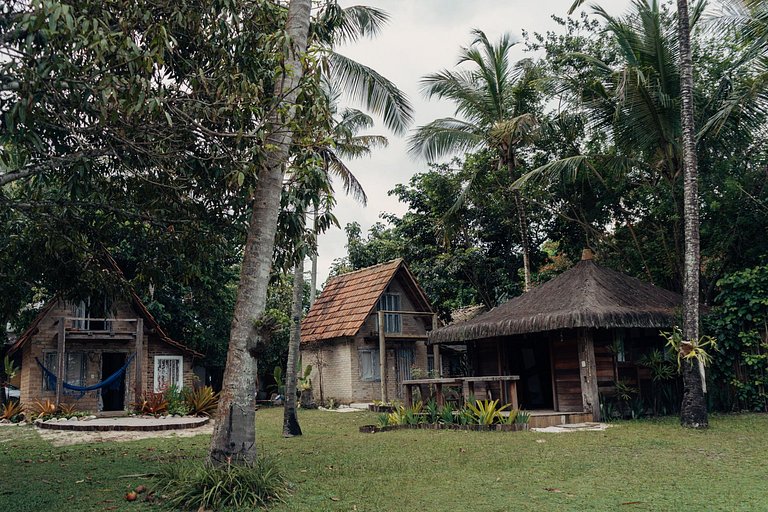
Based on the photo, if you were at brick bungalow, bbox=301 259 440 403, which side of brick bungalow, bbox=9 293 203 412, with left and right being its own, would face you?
left

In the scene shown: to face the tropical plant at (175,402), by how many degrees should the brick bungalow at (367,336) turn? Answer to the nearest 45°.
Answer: approximately 90° to its right

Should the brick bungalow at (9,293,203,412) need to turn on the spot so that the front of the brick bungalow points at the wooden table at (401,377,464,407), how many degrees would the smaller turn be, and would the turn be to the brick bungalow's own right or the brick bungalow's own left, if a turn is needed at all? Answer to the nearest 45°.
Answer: approximately 45° to the brick bungalow's own left

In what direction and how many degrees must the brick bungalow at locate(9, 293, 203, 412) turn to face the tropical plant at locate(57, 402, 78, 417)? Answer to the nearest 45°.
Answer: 0° — it already faces it

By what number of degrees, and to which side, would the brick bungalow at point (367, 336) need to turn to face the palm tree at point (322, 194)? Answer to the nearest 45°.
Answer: approximately 45° to its right

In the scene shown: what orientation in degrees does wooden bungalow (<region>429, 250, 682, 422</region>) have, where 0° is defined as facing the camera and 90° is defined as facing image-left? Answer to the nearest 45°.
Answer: approximately 45°
